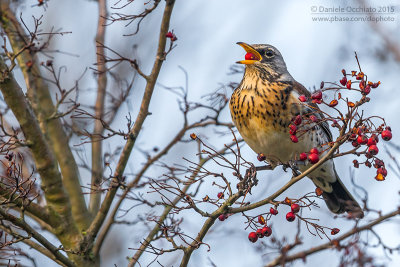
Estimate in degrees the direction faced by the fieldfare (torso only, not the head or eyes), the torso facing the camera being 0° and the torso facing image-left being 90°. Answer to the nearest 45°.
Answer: approximately 45°

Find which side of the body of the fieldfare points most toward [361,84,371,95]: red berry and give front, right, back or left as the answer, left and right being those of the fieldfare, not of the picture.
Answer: left

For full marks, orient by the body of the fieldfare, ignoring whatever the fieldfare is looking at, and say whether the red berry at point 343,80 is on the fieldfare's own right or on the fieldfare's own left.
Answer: on the fieldfare's own left
